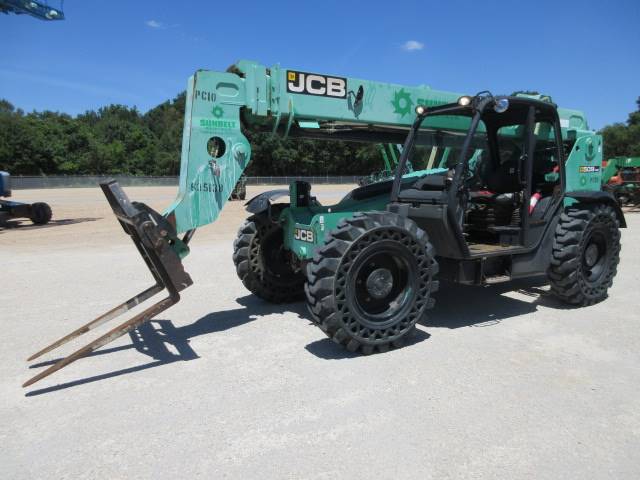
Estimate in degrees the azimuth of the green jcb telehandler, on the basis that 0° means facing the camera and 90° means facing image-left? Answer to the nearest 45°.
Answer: approximately 45°
